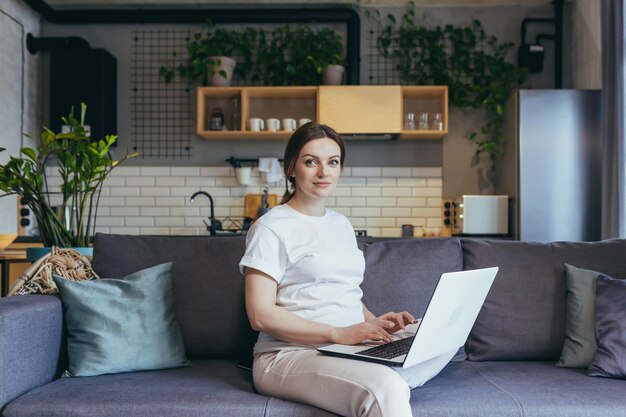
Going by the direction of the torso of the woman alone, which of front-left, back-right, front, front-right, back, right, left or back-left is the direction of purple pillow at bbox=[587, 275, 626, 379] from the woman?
front-left

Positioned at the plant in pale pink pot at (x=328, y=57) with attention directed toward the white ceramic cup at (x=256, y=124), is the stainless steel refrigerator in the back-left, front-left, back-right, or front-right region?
back-left

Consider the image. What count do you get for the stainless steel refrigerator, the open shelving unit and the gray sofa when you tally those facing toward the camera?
3

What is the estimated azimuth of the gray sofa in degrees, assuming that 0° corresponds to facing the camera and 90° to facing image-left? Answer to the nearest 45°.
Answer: approximately 0°

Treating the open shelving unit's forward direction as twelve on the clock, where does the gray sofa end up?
The gray sofa is roughly at 12 o'clock from the open shelving unit.

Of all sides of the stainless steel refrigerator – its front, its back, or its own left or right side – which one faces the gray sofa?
front

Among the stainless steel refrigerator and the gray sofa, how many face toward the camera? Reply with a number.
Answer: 2

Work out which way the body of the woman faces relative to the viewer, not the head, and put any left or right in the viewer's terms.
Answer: facing the viewer and to the right of the viewer

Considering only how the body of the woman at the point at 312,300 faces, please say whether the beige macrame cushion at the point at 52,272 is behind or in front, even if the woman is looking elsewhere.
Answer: behind

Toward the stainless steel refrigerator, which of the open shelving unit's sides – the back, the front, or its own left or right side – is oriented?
left

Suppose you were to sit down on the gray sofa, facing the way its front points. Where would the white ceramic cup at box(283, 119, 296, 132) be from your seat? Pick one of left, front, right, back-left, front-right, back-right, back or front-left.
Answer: back

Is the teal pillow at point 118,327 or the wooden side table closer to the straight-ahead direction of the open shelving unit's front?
the teal pillow

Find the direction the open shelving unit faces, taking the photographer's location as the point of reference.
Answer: facing the viewer
